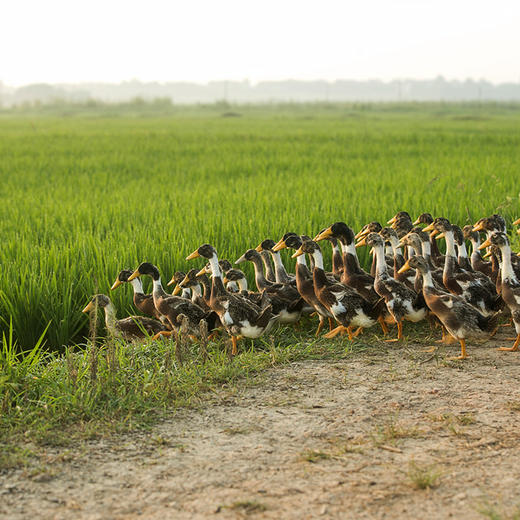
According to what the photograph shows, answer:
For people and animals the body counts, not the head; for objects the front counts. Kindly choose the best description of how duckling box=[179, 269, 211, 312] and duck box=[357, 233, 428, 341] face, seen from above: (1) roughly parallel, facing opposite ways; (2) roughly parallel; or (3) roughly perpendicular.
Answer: roughly parallel

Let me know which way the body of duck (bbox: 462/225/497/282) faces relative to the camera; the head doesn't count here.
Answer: to the viewer's left

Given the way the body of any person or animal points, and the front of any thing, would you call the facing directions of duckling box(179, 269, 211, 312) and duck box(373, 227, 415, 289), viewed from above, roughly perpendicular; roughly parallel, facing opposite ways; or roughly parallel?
roughly parallel

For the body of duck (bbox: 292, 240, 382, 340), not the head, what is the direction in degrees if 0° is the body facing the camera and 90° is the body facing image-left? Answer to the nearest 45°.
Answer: approximately 90°

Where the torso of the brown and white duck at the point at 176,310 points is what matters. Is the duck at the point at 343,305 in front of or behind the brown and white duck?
behind

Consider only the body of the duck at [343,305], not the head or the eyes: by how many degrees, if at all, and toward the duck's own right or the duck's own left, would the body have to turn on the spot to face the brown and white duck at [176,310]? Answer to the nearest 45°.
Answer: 0° — it already faces it

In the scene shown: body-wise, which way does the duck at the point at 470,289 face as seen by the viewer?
to the viewer's left

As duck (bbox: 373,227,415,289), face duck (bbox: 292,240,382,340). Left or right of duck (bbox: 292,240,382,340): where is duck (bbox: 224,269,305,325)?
right

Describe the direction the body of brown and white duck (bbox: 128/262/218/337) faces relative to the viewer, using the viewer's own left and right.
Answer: facing to the left of the viewer

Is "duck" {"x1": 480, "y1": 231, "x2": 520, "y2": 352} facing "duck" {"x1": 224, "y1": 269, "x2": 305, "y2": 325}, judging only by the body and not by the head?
yes

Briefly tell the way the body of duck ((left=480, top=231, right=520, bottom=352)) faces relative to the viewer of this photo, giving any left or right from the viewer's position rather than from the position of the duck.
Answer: facing to the left of the viewer

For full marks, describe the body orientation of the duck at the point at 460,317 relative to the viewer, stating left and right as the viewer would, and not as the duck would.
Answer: facing to the left of the viewer

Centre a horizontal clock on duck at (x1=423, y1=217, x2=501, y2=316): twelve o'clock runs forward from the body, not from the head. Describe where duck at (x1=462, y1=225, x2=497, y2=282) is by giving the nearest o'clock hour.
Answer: duck at (x1=462, y1=225, x2=497, y2=282) is roughly at 3 o'clock from duck at (x1=423, y1=217, x2=501, y2=316).

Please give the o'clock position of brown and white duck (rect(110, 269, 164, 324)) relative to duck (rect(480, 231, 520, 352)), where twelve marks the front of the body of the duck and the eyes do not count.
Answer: The brown and white duck is roughly at 12 o'clock from the duck.

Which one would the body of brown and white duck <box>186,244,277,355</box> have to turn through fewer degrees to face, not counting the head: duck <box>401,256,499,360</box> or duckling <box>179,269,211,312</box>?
the duckling

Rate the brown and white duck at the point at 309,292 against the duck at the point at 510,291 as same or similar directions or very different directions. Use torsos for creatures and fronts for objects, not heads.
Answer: same or similar directions

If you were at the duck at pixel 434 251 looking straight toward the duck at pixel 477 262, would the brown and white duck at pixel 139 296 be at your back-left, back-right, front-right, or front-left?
back-right

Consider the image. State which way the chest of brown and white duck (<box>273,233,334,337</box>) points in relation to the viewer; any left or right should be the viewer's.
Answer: facing to the left of the viewer

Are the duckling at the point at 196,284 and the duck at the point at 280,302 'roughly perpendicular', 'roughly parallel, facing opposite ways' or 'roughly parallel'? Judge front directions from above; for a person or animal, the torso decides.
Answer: roughly parallel

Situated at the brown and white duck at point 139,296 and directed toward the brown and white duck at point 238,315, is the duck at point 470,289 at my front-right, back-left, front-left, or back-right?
front-left
